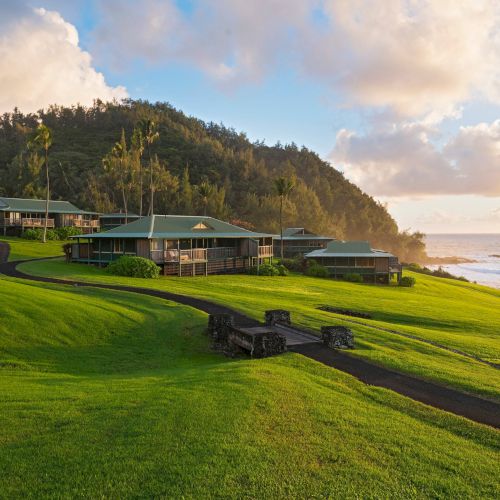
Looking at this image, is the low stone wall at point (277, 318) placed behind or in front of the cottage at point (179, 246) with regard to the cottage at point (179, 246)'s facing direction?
in front

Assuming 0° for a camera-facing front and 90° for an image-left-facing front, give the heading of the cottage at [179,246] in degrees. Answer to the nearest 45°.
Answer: approximately 315°

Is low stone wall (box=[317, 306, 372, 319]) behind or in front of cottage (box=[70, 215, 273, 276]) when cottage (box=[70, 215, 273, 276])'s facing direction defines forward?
in front

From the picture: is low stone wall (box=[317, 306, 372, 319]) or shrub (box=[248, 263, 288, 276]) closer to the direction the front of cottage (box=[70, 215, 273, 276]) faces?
the low stone wall

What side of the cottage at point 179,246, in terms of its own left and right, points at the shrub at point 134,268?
right

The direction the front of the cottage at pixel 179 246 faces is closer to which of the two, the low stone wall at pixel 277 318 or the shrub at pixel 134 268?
the low stone wall

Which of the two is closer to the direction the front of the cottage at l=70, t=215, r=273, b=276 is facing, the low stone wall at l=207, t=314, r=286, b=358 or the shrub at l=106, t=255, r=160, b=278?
the low stone wall

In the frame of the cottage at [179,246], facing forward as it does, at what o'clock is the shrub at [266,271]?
The shrub is roughly at 10 o'clock from the cottage.
